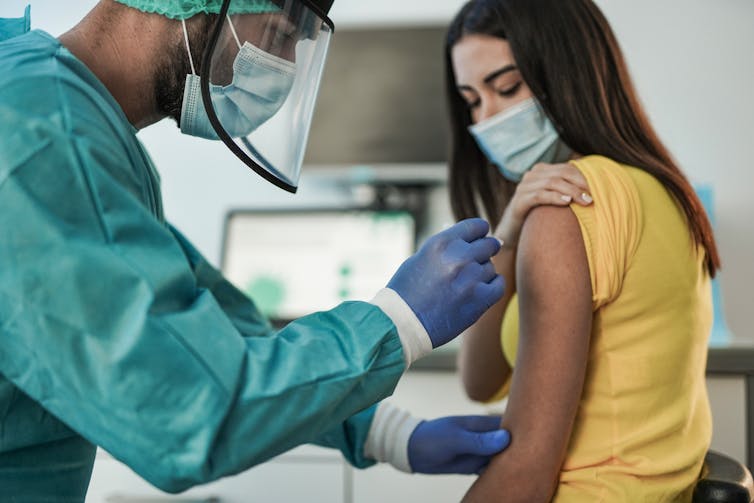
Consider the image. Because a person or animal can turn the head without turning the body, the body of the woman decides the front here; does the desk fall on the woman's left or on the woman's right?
on the woman's right

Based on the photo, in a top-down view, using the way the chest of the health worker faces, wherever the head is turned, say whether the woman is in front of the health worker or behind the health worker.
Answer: in front

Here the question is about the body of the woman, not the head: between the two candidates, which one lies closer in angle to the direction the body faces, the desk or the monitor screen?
the monitor screen

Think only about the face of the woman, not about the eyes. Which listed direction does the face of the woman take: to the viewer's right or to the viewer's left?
to the viewer's left

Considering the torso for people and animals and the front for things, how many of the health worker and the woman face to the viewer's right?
1

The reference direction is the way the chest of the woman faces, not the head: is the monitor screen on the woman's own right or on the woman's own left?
on the woman's own right

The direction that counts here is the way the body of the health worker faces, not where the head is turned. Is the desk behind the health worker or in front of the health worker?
in front

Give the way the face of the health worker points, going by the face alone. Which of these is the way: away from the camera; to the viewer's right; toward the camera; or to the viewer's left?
to the viewer's right

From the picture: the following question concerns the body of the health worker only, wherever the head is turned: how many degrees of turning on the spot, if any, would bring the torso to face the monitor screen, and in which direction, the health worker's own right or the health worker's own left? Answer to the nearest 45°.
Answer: approximately 90° to the health worker's own left

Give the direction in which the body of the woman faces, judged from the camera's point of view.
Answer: to the viewer's left

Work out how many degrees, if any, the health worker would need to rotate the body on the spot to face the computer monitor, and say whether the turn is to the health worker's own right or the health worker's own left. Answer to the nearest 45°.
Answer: approximately 90° to the health worker's own left

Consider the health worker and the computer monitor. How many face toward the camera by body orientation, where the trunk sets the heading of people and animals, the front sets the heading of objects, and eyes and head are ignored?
1

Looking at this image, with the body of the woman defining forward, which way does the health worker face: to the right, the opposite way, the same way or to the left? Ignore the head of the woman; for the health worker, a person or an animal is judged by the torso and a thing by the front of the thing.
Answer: the opposite way

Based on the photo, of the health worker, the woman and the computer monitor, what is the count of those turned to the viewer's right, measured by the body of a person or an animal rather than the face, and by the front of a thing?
1

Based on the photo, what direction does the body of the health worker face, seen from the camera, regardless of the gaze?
to the viewer's right
